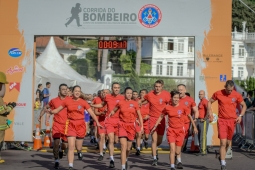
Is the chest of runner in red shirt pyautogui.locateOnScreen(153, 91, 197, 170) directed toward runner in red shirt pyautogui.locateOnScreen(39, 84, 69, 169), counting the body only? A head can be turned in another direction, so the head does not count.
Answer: no

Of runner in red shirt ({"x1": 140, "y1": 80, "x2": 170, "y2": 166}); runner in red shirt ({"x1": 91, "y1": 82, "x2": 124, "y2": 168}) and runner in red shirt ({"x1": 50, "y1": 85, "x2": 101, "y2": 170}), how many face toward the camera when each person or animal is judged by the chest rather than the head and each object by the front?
3

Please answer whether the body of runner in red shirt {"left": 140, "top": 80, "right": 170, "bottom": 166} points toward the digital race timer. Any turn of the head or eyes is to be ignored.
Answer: no

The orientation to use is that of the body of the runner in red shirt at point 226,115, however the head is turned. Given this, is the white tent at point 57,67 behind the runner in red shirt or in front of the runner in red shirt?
behind

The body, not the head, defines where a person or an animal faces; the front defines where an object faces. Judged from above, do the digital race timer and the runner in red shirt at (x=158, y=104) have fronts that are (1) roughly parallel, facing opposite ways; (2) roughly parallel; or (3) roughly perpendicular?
roughly parallel

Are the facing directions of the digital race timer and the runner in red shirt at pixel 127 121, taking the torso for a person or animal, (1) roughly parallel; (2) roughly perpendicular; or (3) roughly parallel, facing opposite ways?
roughly parallel

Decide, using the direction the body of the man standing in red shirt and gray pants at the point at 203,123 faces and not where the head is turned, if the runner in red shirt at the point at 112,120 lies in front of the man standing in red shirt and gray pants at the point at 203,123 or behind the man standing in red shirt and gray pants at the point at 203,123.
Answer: in front

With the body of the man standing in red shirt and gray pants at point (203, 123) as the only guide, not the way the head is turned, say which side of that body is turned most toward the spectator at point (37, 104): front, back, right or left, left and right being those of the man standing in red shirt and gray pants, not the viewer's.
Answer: right

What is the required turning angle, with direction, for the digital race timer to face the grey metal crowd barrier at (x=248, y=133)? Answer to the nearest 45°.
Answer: approximately 90° to its left

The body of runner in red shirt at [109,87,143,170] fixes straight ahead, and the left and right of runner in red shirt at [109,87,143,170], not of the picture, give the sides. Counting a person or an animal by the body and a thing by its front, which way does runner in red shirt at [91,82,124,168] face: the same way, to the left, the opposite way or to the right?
the same way

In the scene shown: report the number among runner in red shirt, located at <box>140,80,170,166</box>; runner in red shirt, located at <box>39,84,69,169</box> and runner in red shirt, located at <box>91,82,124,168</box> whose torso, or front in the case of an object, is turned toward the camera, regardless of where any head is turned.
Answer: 3

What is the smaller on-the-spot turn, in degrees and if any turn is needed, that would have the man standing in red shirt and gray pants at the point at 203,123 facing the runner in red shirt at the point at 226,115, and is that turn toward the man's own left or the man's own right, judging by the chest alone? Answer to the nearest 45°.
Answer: approximately 45° to the man's own left

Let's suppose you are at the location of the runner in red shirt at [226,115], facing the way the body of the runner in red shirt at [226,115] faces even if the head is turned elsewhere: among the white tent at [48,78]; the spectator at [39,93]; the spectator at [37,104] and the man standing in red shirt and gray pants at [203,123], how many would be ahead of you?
0

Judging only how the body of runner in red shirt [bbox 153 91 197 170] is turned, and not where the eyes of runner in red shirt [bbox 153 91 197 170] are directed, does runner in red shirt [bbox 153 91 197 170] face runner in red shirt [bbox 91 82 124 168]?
no

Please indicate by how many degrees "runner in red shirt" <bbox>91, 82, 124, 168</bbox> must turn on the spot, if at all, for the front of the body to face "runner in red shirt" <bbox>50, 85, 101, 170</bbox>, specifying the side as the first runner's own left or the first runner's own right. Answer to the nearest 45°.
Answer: approximately 45° to the first runner's own right

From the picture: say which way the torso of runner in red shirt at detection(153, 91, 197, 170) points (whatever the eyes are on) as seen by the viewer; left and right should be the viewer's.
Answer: facing the viewer

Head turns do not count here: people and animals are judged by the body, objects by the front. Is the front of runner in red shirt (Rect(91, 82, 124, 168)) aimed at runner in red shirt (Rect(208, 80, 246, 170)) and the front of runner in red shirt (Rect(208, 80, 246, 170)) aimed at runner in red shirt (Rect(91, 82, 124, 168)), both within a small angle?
no

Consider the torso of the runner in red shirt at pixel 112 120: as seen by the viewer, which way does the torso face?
toward the camera
